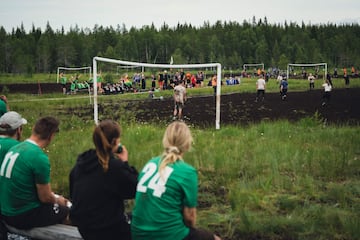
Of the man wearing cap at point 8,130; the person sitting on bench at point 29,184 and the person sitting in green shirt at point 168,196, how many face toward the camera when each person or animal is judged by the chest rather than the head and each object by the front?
0

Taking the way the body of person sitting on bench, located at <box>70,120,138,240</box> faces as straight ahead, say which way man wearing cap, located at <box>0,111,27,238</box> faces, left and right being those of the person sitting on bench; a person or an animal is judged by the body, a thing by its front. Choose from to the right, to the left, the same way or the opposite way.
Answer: the same way

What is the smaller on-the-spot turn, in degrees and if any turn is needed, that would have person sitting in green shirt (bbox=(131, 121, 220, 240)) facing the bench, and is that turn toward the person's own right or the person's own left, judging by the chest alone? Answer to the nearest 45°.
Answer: approximately 90° to the person's own left

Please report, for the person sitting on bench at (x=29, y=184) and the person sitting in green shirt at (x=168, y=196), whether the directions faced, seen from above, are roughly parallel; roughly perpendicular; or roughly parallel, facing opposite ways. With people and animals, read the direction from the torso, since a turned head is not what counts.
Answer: roughly parallel

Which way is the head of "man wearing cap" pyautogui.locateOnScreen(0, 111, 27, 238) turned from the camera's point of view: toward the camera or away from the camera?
away from the camera

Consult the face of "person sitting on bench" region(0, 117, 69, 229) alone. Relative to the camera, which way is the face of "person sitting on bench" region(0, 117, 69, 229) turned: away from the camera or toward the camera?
away from the camera

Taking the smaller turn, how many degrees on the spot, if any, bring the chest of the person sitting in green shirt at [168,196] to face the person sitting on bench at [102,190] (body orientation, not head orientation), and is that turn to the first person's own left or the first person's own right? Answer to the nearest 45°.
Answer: approximately 90° to the first person's own left

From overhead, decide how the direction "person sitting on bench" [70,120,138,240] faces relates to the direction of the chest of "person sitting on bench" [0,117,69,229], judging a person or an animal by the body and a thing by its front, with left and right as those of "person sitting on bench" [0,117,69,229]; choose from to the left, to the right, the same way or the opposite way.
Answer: the same way

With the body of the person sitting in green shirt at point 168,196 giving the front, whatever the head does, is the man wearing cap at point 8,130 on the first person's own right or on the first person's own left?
on the first person's own left

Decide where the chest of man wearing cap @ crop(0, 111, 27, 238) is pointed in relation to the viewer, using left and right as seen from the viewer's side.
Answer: facing away from the viewer and to the right of the viewer

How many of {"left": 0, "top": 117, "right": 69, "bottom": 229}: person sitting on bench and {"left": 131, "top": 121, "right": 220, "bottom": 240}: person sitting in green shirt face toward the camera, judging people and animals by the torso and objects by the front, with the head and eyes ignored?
0

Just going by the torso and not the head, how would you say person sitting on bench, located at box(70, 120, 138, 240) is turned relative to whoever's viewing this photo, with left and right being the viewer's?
facing away from the viewer and to the right of the viewer

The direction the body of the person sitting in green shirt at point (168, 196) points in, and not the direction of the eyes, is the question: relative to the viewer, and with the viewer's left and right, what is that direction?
facing away from the viewer and to the right of the viewer

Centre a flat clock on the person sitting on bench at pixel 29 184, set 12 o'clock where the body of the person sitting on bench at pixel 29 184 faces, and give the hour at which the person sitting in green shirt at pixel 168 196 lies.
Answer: the person sitting in green shirt at pixel 168 196 is roughly at 3 o'clock from the person sitting on bench at pixel 29 184.

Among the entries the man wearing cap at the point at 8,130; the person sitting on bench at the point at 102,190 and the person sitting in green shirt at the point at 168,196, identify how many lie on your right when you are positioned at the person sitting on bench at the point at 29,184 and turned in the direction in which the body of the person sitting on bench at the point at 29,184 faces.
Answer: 2

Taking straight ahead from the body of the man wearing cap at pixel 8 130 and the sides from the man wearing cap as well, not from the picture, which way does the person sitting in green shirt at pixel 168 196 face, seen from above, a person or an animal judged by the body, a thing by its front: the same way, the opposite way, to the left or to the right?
the same way

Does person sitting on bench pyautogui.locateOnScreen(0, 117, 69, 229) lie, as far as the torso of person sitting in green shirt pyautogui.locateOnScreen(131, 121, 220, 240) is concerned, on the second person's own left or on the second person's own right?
on the second person's own left

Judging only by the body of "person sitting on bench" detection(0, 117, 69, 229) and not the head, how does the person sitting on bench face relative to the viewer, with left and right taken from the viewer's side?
facing away from the viewer and to the right of the viewer
